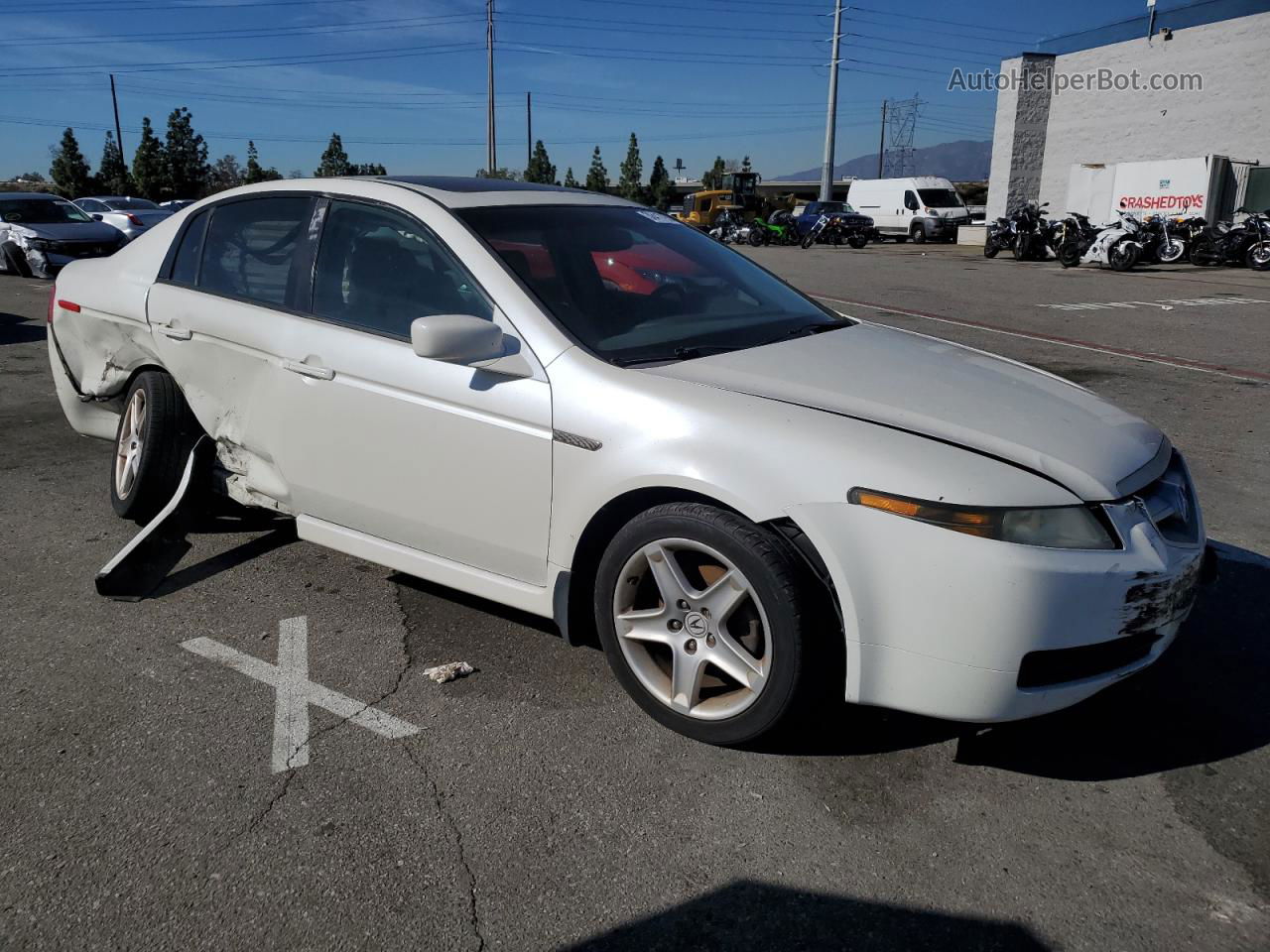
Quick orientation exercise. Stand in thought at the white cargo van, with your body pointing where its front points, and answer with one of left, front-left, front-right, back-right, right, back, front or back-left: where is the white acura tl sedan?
front-right

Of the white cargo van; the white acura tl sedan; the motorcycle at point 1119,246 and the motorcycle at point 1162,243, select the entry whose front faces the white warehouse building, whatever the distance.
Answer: the white cargo van

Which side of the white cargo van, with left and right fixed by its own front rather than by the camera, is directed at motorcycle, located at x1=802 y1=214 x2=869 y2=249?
right

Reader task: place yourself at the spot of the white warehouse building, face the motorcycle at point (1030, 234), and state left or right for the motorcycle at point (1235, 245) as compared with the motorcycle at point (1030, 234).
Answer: left

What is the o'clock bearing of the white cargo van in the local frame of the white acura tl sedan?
The white cargo van is roughly at 8 o'clock from the white acura tl sedan.
